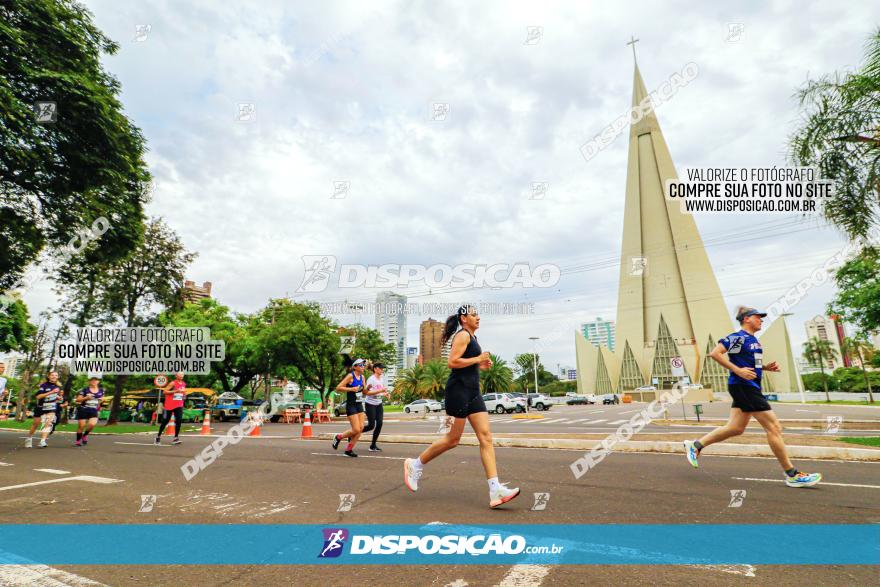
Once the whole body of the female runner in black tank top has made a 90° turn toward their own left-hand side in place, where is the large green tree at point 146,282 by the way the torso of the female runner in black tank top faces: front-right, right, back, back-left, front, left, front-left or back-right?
front-left

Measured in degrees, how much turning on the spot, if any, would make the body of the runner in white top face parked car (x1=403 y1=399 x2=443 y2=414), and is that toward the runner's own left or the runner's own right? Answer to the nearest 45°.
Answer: approximately 135° to the runner's own left

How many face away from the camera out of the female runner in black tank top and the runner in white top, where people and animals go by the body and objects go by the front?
0
